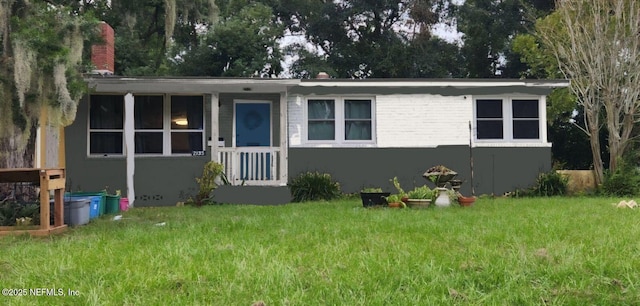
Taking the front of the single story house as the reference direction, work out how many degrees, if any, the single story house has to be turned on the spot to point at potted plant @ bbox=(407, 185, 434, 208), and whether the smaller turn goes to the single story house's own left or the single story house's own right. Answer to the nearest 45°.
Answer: approximately 45° to the single story house's own left

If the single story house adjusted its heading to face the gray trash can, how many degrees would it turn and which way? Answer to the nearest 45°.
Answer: approximately 45° to its right

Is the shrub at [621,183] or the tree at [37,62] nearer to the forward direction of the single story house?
the tree

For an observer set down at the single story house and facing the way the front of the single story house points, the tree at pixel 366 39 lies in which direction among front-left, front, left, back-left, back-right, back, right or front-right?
back

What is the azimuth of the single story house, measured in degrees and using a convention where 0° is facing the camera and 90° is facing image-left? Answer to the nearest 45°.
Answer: approximately 0°

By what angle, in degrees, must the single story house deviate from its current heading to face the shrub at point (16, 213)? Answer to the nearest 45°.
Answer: approximately 45° to its right

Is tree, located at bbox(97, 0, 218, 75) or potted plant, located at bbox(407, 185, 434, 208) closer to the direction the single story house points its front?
the potted plant

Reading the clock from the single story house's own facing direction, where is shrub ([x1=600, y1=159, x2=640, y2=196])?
The shrub is roughly at 9 o'clock from the single story house.

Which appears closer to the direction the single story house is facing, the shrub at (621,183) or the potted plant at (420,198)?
the potted plant

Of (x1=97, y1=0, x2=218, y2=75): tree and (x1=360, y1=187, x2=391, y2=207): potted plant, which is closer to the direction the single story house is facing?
the potted plant

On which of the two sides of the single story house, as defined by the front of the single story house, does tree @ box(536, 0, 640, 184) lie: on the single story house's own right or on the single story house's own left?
on the single story house's own left
